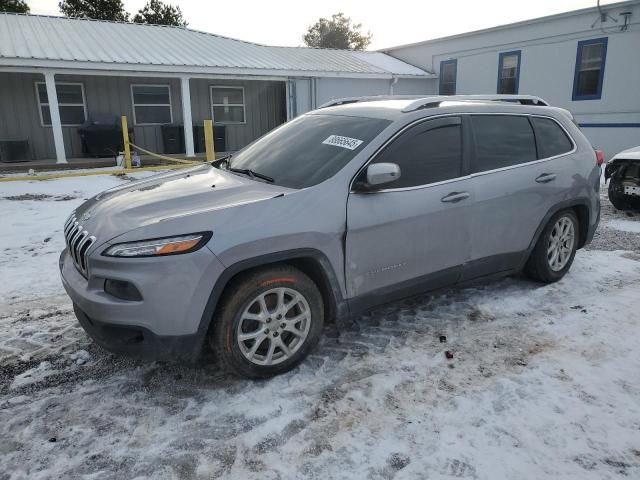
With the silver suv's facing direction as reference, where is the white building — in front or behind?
behind

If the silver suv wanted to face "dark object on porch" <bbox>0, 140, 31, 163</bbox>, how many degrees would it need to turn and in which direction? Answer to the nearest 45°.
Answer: approximately 90° to its right

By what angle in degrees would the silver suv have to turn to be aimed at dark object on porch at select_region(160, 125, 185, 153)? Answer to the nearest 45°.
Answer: approximately 135° to its right

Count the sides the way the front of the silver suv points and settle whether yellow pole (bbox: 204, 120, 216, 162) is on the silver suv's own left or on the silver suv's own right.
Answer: on the silver suv's own right

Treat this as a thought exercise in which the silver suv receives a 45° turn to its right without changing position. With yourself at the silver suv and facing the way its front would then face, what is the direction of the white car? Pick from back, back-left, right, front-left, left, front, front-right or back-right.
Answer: back-right

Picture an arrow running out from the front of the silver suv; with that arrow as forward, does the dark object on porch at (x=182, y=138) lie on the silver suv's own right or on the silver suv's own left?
on the silver suv's own right

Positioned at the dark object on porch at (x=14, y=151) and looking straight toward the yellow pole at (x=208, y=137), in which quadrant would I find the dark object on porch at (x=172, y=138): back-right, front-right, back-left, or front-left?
front-left

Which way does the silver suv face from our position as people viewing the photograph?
facing the viewer and to the left of the viewer
